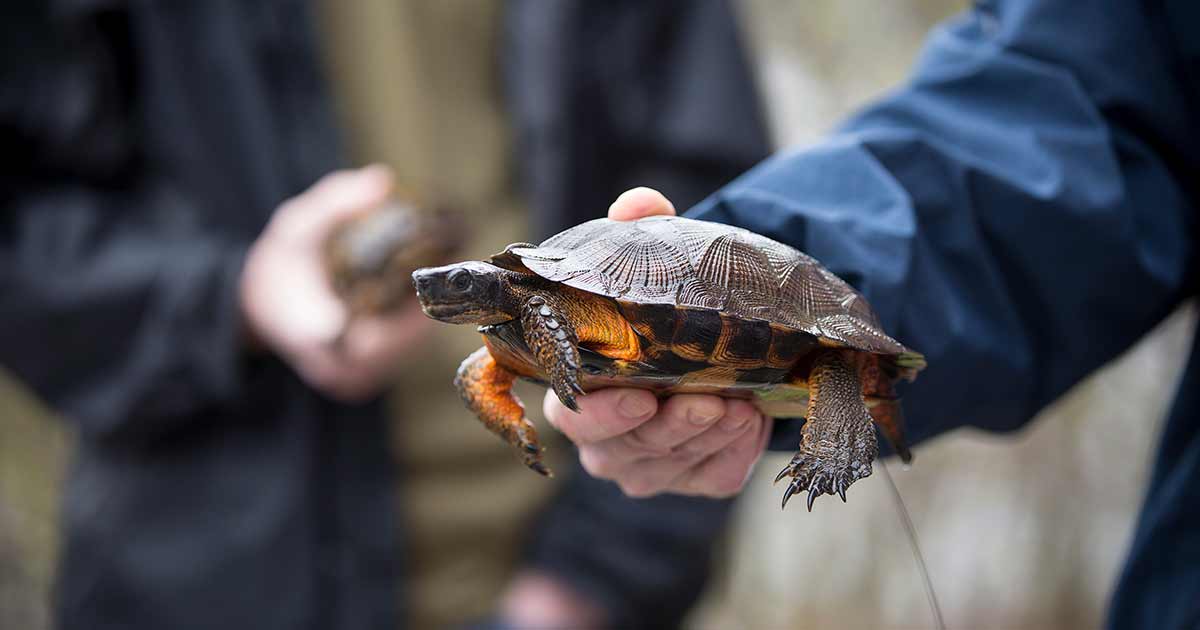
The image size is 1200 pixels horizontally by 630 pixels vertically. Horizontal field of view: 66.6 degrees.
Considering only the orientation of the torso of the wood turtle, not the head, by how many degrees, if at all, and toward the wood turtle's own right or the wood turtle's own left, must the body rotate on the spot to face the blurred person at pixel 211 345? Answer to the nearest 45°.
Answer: approximately 45° to the wood turtle's own right

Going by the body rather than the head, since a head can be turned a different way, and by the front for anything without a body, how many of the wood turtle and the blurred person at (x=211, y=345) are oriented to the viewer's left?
1

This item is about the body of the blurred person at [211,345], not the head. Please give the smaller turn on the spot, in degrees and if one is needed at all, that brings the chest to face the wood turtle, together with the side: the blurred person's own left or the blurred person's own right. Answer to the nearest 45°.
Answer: approximately 45° to the blurred person's own left

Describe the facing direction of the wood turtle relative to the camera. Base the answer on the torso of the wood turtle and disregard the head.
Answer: to the viewer's left
